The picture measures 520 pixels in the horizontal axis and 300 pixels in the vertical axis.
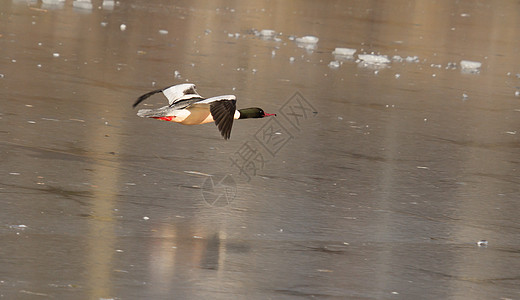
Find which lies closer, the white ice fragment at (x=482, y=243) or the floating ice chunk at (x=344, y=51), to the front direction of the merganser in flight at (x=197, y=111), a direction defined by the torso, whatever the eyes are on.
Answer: the white ice fragment

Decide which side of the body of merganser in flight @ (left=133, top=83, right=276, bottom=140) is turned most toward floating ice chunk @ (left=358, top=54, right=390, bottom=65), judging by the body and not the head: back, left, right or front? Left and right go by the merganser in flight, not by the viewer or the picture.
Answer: left

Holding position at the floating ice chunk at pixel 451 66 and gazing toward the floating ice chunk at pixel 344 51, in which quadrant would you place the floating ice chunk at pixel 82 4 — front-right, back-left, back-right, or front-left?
front-right

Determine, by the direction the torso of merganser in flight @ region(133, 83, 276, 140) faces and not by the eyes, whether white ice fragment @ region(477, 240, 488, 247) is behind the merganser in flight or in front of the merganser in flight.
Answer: in front

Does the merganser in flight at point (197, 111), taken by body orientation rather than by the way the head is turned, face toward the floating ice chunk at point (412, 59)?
no

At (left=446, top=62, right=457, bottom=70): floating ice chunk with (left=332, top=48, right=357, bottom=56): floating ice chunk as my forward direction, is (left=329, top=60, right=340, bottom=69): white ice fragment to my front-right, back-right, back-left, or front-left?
front-left

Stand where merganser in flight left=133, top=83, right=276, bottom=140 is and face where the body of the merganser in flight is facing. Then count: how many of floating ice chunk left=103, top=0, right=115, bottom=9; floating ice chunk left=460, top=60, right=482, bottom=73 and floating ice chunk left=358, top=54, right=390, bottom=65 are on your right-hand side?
0

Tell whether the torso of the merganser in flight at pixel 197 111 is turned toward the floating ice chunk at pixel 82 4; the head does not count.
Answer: no

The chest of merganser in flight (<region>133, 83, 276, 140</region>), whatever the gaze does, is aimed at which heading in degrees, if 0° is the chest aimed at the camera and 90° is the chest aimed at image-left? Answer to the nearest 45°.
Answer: approximately 270°

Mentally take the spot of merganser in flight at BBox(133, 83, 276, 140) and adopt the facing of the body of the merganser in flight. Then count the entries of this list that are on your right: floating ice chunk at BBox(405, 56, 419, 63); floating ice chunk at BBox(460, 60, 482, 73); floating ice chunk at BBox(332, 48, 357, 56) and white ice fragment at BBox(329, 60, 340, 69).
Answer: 0

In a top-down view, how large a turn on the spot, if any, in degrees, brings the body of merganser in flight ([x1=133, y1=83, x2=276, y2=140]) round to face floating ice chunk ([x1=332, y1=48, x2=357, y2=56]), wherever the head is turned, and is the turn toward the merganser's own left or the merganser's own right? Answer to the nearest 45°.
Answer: approximately 90° to the merganser's own left
